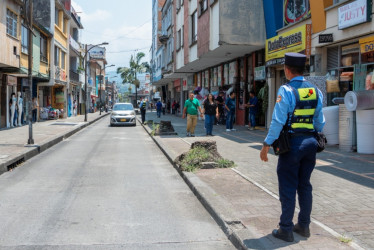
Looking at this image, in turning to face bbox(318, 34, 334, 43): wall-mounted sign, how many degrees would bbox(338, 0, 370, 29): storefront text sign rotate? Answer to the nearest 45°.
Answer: approximately 90° to its right

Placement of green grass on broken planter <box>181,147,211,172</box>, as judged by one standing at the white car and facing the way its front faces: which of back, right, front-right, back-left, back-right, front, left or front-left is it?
front

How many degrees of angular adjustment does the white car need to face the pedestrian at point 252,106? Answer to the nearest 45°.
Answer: approximately 45° to its left

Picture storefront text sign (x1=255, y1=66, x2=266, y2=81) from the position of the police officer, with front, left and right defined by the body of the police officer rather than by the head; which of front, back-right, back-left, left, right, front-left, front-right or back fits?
front-right

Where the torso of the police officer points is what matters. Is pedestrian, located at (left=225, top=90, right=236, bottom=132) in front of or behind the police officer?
in front

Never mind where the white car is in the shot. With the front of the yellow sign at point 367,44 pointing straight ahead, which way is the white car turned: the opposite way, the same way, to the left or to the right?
to the left

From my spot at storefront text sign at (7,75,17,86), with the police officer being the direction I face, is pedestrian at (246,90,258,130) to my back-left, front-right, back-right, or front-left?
front-left

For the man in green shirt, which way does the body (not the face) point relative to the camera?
toward the camera

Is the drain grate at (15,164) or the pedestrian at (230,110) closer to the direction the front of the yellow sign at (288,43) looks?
the drain grate

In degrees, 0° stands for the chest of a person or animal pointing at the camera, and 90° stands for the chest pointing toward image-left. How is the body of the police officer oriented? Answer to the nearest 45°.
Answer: approximately 135°

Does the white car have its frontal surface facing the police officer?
yes

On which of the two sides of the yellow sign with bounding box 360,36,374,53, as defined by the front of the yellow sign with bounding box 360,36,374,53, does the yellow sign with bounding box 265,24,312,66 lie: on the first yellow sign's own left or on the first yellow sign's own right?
on the first yellow sign's own right
